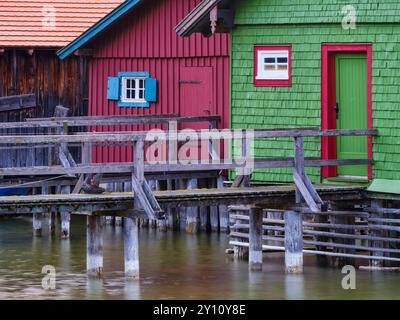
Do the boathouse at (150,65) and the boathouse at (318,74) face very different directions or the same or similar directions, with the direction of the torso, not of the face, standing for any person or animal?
same or similar directions

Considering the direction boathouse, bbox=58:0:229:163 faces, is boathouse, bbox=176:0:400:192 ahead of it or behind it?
ahead

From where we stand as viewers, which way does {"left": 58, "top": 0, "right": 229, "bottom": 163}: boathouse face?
facing the viewer

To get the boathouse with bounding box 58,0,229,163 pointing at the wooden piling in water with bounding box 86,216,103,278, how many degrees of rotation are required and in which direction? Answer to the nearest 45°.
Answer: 0° — it already faces it

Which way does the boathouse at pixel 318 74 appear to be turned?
toward the camera

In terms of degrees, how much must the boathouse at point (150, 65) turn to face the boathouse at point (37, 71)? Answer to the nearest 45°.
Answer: approximately 135° to its right

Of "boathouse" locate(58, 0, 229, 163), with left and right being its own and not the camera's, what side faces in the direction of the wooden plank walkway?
front

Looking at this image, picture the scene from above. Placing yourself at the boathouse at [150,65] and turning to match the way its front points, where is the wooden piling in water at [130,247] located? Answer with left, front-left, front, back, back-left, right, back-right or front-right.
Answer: front
